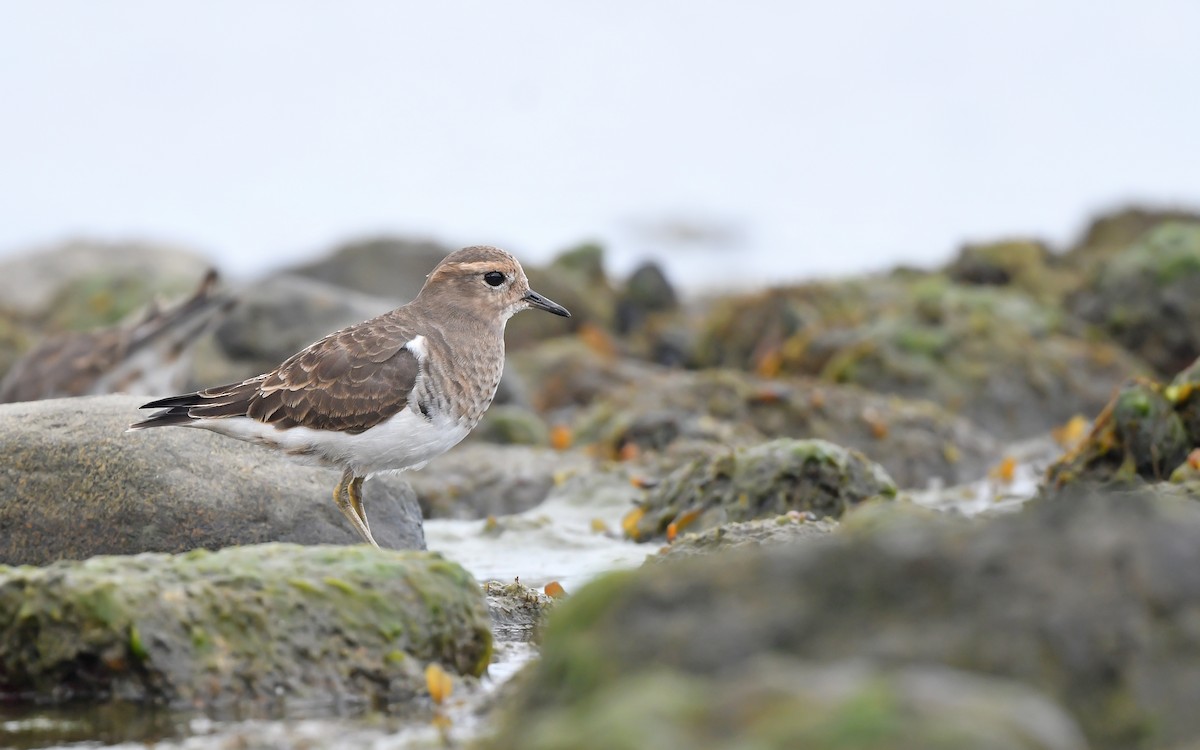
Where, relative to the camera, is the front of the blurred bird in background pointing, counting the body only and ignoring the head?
to the viewer's left

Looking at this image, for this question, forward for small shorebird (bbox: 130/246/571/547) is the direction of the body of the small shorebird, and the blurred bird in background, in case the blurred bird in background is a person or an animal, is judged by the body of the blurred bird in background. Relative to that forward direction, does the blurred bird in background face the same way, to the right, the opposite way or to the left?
the opposite way

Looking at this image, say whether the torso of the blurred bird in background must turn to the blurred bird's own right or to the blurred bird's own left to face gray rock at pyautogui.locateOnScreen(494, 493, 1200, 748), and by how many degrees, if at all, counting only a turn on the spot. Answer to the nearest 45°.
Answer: approximately 90° to the blurred bird's own left

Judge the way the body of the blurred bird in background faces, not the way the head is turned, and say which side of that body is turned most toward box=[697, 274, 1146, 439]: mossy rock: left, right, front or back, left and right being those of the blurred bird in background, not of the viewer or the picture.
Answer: back

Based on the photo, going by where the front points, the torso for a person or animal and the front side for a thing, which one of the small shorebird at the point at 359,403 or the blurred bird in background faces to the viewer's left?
the blurred bird in background

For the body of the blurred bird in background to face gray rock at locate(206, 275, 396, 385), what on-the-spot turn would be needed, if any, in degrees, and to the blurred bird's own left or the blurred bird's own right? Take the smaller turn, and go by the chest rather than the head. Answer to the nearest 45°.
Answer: approximately 135° to the blurred bird's own right

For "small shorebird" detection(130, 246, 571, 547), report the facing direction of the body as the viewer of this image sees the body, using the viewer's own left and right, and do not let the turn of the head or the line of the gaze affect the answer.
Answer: facing to the right of the viewer

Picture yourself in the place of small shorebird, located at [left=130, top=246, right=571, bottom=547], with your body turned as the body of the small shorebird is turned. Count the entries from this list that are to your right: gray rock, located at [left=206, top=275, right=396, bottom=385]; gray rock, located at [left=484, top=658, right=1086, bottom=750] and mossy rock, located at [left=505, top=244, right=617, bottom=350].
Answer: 1

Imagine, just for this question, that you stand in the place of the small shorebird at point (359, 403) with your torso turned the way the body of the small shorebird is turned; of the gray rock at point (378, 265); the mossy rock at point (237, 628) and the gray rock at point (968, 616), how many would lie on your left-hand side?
1

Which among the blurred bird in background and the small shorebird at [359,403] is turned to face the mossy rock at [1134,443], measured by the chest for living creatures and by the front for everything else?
the small shorebird

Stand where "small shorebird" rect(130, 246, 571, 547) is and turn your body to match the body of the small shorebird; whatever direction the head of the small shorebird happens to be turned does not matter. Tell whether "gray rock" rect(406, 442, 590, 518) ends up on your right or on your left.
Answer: on your left

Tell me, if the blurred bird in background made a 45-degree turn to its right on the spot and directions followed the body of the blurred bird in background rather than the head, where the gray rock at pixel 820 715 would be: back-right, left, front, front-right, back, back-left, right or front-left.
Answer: back-left

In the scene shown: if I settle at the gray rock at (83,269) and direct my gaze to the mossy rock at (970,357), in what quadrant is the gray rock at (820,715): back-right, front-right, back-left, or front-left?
front-right
